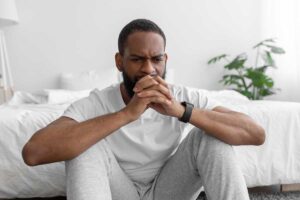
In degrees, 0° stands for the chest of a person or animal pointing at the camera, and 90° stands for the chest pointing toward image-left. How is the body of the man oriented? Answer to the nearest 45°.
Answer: approximately 0°

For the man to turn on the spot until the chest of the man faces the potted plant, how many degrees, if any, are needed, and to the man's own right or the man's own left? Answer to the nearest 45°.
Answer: approximately 135° to the man's own left

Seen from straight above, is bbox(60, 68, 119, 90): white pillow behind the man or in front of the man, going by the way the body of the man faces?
behind
